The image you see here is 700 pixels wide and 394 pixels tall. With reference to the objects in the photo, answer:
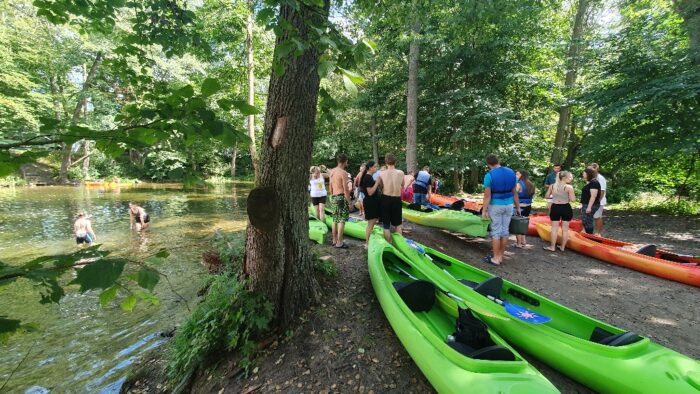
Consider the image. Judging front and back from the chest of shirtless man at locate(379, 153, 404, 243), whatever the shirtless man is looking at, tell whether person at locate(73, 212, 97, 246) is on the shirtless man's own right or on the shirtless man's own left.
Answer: on the shirtless man's own left

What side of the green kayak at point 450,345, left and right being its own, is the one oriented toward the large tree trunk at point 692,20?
right

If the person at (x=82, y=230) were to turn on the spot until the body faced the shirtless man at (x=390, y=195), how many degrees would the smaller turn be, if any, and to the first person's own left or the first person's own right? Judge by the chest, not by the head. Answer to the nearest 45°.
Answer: approximately 135° to the first person's own right

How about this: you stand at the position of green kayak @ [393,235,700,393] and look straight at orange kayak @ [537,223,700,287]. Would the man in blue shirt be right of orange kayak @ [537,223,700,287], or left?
left

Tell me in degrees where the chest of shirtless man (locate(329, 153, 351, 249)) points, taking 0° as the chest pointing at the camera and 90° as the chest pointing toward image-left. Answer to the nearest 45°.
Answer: approximately 225°

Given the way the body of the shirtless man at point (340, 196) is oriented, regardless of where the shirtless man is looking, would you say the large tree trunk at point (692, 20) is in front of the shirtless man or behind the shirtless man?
in front

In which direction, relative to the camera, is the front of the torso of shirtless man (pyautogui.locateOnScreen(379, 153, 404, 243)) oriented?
away from the camera

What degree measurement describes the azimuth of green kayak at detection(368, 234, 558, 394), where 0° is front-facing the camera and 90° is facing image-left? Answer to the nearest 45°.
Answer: approximately 135°

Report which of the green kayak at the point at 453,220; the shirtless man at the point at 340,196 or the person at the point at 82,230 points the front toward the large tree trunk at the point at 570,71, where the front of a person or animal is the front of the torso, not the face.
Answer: the shirtless man
